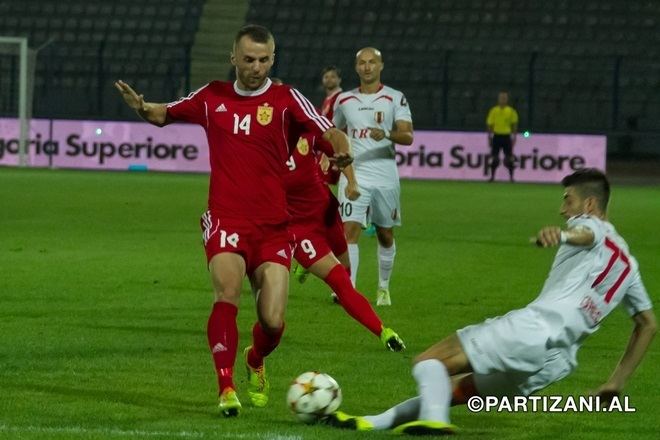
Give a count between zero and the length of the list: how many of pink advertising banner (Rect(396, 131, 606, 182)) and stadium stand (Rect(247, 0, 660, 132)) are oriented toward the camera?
2

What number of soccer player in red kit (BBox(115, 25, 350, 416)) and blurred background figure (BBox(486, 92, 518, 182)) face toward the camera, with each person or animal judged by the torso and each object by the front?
2

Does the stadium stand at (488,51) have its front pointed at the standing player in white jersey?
yes

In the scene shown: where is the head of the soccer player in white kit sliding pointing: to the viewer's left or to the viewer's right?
to the viewer's left

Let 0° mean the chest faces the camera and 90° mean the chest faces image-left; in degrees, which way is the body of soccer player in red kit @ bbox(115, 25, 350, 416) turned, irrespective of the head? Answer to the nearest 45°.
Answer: approximately 0°

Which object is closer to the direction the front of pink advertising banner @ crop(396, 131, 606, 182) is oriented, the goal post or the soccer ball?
the soccer ball

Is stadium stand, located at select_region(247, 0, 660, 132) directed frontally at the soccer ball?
yes
